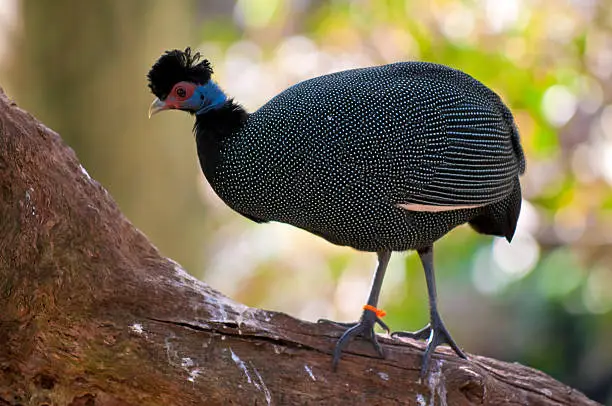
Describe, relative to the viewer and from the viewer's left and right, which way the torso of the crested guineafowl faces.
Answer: facing to the left of the viewer
